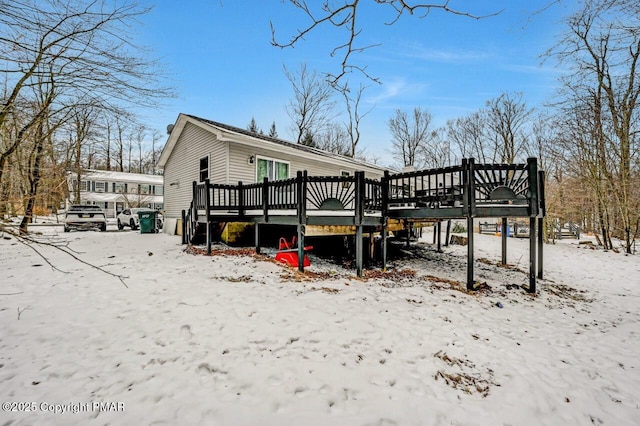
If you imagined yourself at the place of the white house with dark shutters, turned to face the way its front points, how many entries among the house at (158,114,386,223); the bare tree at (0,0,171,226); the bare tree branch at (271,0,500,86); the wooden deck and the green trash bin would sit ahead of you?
5

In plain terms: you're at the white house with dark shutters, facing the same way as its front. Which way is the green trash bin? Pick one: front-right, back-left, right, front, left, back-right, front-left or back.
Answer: front

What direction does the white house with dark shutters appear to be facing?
toward the camera

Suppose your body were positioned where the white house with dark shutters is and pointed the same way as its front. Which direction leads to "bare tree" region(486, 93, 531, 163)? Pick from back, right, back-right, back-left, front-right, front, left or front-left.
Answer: front-left

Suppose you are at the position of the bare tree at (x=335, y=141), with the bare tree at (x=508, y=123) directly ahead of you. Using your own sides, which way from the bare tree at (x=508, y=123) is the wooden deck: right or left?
right

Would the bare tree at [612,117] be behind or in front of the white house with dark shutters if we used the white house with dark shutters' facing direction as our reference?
in front

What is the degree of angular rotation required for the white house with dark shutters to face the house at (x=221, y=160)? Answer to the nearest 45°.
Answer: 0° — it already faces it

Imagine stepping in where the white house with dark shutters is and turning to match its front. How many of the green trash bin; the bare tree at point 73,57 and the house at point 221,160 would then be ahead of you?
3

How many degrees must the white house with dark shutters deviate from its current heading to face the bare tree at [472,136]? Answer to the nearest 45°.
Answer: approximately 45° to its left

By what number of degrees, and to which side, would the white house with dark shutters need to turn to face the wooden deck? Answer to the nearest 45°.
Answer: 0° — it already faces it

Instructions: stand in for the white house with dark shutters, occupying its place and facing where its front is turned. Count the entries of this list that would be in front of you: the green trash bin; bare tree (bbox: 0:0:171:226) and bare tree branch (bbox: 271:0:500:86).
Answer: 3
